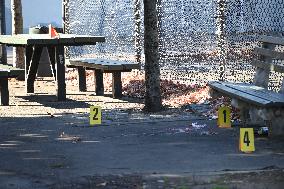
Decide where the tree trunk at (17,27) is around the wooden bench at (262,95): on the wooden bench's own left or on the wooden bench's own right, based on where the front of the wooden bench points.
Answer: on the wooden bench's own right

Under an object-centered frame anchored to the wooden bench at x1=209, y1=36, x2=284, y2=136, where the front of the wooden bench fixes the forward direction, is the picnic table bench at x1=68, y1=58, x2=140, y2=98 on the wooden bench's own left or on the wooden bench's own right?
on the wooden bench's own right

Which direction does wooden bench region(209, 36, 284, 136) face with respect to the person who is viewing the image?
facing the viewer and to the left of the viewer

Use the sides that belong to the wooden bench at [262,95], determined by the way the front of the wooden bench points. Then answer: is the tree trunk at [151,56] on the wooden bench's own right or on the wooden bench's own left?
on the wooden bench's own right

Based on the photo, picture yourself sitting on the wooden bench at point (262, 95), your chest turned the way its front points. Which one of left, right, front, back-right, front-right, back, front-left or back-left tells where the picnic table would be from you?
right

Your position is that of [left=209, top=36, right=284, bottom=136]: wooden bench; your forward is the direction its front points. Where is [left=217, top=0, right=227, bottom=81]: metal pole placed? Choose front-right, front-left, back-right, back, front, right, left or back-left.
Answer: back-right

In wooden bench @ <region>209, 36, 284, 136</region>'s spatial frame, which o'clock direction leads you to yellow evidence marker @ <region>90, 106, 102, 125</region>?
The yellow evidence marker is roughly at 2 o'clock from the wooden bench.

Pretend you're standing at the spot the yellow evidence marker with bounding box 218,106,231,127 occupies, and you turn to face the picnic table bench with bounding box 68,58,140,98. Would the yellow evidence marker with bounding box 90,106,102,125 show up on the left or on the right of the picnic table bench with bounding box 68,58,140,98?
left
